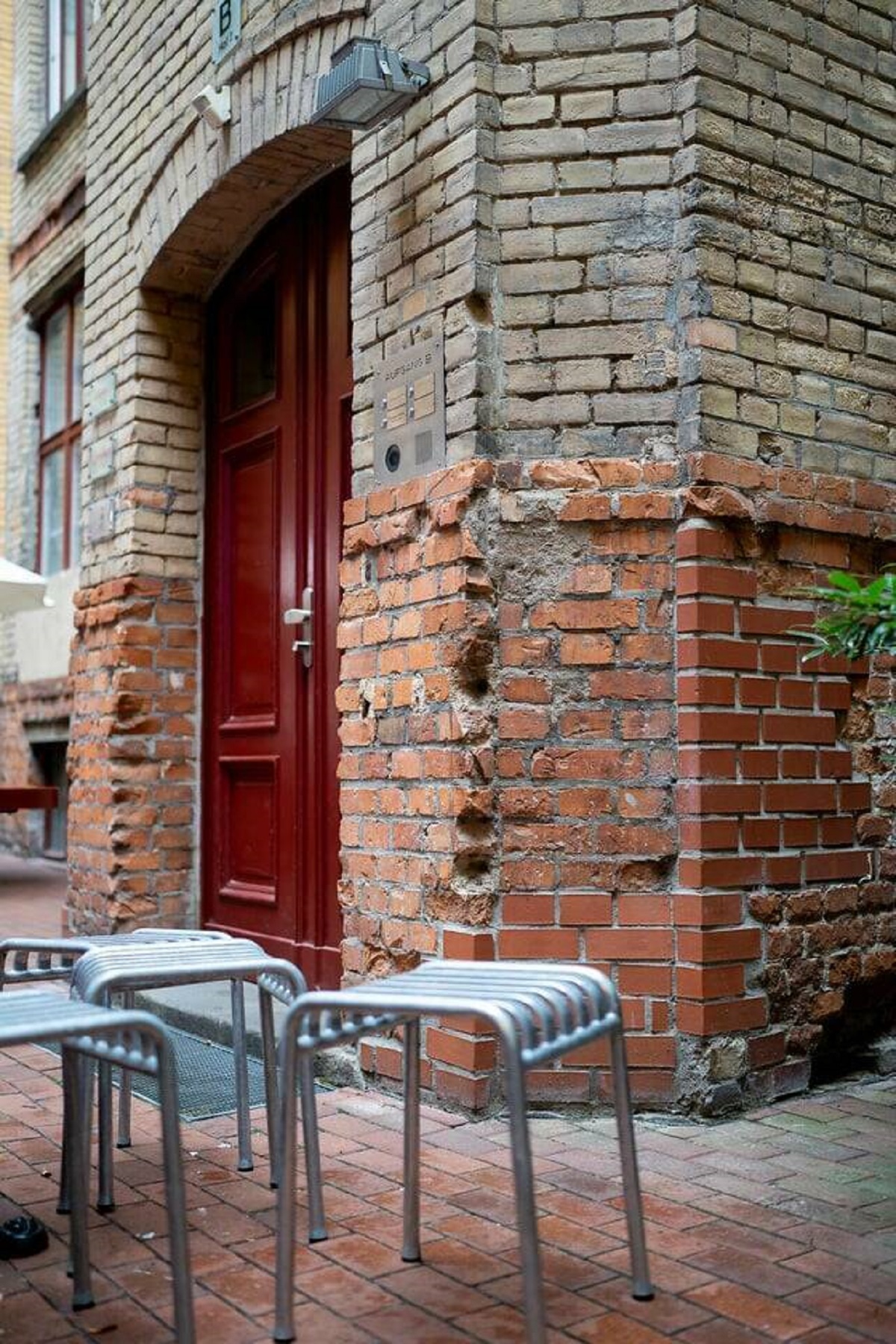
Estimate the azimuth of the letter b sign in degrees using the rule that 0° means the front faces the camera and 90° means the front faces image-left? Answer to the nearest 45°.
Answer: approximately 45°

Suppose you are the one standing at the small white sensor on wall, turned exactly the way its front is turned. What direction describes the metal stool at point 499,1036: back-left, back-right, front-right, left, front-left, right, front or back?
front-left

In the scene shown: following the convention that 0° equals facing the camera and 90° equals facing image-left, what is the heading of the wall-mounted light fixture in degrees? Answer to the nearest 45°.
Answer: approximately 45°

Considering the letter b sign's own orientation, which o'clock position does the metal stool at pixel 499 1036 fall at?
The metal stool is roughly at 10 o'clock from the letter b sign.

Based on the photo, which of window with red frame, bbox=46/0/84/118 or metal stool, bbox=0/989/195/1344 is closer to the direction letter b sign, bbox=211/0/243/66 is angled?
the metal stool

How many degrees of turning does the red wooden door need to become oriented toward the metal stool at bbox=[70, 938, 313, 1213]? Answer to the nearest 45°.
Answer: approximately 45° to its left
